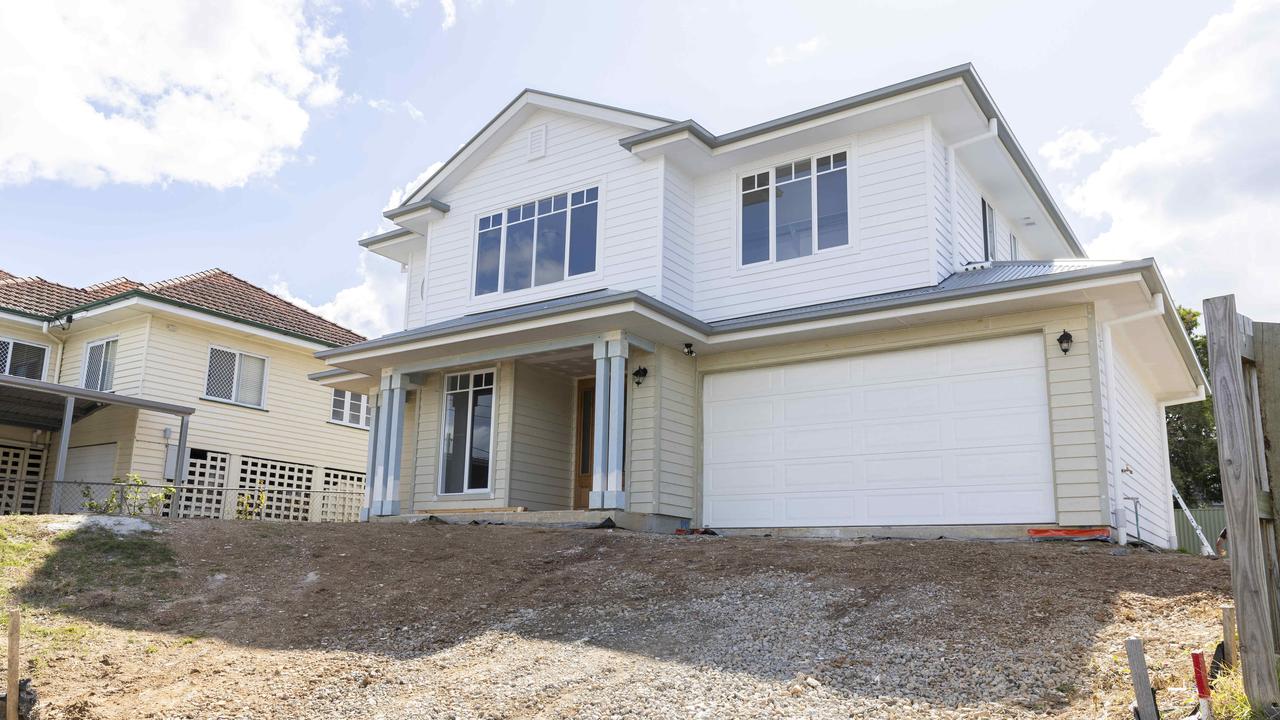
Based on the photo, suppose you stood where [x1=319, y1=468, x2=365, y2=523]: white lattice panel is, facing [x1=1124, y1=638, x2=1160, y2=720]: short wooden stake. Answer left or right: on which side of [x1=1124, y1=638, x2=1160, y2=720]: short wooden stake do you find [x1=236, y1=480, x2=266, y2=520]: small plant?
right

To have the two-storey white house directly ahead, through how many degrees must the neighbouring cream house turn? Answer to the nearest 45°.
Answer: approximately 90° to its left

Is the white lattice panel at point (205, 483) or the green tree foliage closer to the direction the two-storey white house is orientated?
the white lattice panel

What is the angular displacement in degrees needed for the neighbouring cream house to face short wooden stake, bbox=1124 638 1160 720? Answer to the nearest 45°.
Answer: approximately 45° to its left

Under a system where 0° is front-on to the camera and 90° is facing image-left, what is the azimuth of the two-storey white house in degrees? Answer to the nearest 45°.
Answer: approximately 45°

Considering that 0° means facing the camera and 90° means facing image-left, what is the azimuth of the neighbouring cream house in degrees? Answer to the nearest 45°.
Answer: approximately 45°

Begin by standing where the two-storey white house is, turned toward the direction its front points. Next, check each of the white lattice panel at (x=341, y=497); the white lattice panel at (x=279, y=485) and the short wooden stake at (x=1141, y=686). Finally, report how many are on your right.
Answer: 2

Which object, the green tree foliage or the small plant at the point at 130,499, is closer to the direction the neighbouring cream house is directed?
the small plant

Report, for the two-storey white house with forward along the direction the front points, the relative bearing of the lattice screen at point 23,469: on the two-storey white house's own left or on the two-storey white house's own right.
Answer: on the two-storey white house's own right

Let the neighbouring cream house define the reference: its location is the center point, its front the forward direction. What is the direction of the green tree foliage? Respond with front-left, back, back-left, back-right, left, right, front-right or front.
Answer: back-left
